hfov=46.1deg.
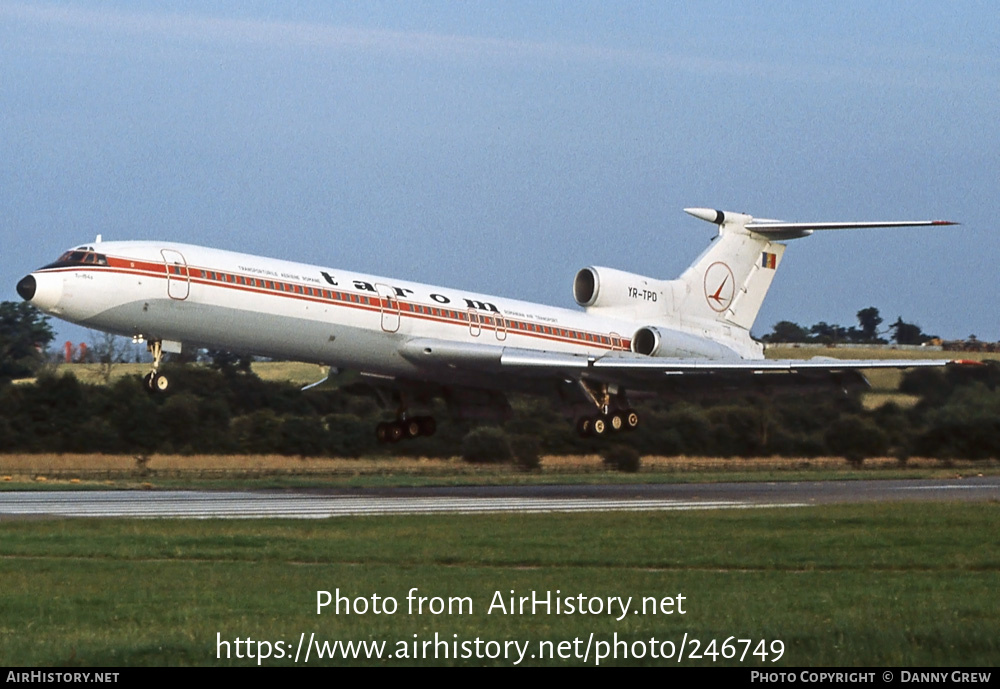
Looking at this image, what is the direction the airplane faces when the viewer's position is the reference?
facing the viewer and to the left of the viewer
